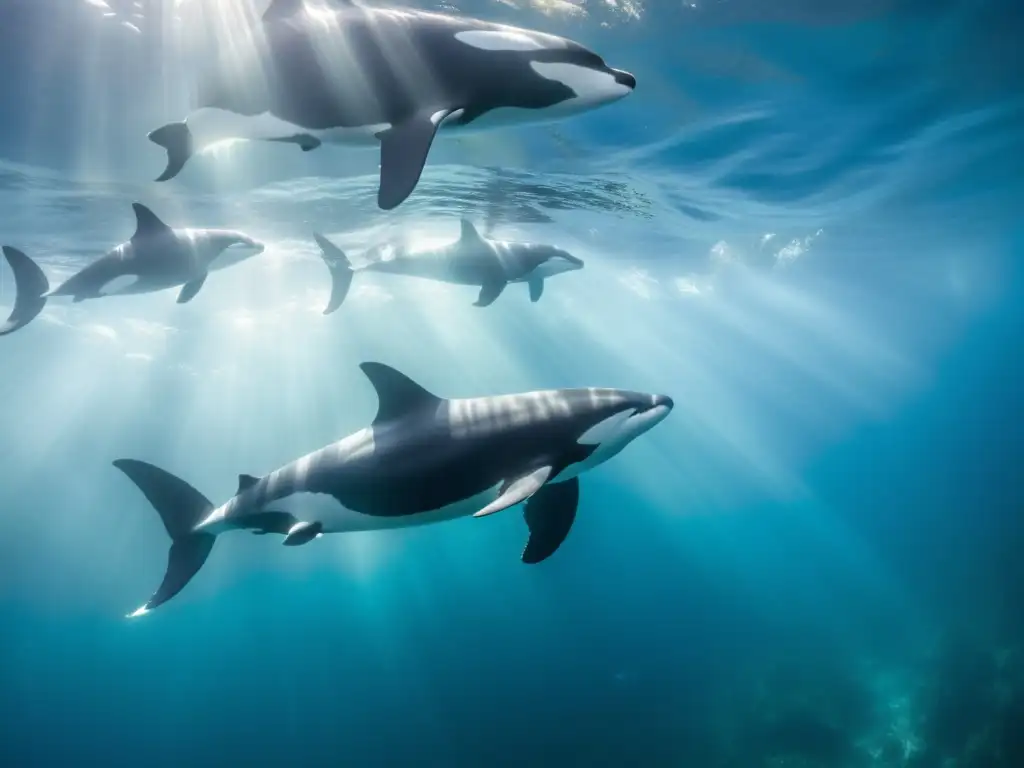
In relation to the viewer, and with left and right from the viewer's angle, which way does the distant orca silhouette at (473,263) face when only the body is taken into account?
facing to the right of the viewer

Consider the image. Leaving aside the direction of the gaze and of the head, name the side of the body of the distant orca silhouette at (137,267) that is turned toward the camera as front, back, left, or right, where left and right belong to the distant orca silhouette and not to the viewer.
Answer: right

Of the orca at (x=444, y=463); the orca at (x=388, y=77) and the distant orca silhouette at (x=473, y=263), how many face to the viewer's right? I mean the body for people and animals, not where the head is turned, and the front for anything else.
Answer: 3

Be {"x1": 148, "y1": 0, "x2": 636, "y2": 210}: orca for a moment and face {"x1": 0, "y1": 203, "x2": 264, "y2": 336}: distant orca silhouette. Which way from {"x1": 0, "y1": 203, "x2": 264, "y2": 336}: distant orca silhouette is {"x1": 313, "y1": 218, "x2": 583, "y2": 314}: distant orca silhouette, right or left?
right

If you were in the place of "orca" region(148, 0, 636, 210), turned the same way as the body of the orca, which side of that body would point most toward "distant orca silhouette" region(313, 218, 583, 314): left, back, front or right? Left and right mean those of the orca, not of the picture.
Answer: left

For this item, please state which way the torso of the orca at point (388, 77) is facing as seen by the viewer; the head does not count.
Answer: to the viewer's right

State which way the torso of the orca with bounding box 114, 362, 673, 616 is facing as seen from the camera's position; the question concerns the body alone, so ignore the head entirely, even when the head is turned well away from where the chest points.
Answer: to the viewer's right

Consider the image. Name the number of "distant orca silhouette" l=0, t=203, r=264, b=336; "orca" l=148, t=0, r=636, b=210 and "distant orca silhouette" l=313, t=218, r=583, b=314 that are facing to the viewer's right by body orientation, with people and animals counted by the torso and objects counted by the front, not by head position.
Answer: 3

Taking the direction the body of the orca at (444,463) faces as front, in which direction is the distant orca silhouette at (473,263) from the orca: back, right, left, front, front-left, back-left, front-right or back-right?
left
